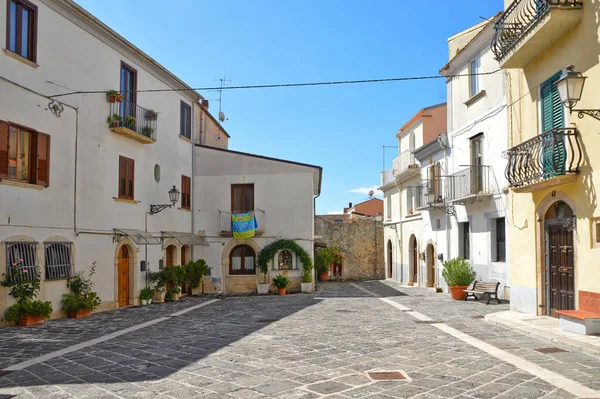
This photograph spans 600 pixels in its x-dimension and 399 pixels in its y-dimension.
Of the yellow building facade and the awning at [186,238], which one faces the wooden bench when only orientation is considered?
the awning

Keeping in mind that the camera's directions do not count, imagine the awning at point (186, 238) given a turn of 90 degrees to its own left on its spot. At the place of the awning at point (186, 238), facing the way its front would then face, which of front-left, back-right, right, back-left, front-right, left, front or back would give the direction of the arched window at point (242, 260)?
front

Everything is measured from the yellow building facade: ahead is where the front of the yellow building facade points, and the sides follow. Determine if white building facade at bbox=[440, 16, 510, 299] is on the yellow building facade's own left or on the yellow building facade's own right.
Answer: on the yellow building facade's own right

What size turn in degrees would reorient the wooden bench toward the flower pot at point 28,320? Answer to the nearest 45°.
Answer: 0° — it already faces it
